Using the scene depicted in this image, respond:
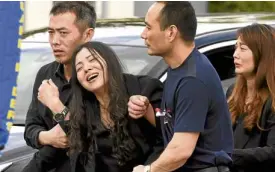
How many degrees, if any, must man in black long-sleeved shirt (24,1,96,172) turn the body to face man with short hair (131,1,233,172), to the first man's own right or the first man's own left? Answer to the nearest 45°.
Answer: approximately 90° to the first man's own left

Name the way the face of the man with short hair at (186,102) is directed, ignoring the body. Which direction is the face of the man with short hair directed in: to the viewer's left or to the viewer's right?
to the viewer's left

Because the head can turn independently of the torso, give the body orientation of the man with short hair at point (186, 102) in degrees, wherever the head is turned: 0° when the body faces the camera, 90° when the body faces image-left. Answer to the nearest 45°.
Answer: approximately 90°

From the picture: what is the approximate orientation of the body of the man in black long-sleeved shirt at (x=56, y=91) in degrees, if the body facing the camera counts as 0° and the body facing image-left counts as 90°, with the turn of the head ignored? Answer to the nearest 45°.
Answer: approximately 45°
